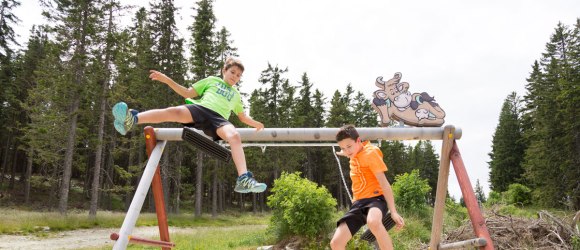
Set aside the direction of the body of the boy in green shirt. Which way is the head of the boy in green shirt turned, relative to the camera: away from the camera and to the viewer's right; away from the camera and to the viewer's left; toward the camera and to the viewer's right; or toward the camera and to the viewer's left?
toward the camera and to the viewer's right

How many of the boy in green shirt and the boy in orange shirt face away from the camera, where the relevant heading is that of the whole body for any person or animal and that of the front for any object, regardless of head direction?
0

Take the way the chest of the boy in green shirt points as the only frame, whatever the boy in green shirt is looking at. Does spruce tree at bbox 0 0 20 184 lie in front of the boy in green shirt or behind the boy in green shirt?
behind

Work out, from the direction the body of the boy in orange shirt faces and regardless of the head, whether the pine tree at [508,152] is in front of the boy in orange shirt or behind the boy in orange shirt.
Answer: behind

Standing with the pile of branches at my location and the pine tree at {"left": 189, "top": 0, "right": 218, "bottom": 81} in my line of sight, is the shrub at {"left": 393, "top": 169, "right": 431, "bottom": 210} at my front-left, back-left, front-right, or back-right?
front-right

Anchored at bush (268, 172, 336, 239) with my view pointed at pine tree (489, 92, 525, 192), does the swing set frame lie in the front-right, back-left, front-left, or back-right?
back-right

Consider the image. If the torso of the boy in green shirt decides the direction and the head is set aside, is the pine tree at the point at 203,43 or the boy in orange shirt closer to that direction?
the boy in orange shirt

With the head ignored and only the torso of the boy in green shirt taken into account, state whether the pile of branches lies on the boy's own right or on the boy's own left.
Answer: on the boy's own left

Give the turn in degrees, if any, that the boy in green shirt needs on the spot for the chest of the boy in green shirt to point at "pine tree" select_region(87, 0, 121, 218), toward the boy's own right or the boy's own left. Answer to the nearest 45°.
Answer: approximately 180°

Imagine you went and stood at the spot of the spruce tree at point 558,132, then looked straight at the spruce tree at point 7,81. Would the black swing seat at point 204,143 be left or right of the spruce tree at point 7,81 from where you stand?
left

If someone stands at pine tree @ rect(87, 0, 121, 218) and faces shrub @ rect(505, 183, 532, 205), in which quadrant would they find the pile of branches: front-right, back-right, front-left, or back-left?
front-right

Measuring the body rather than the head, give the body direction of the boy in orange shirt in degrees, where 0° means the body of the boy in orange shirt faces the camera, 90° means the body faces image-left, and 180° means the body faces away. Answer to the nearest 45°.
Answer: approximately 45°

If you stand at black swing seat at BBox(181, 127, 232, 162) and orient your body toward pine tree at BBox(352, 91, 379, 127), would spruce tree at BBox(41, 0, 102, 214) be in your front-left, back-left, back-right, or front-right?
front-left

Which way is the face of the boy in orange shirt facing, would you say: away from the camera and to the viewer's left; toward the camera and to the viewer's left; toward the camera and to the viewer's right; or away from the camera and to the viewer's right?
toward the camera and to the viewer's left

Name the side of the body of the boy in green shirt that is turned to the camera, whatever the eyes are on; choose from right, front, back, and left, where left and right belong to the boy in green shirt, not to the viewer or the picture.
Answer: front

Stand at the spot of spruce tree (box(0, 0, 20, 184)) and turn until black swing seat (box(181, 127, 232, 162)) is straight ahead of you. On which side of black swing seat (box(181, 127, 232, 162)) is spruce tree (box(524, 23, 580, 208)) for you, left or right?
left
